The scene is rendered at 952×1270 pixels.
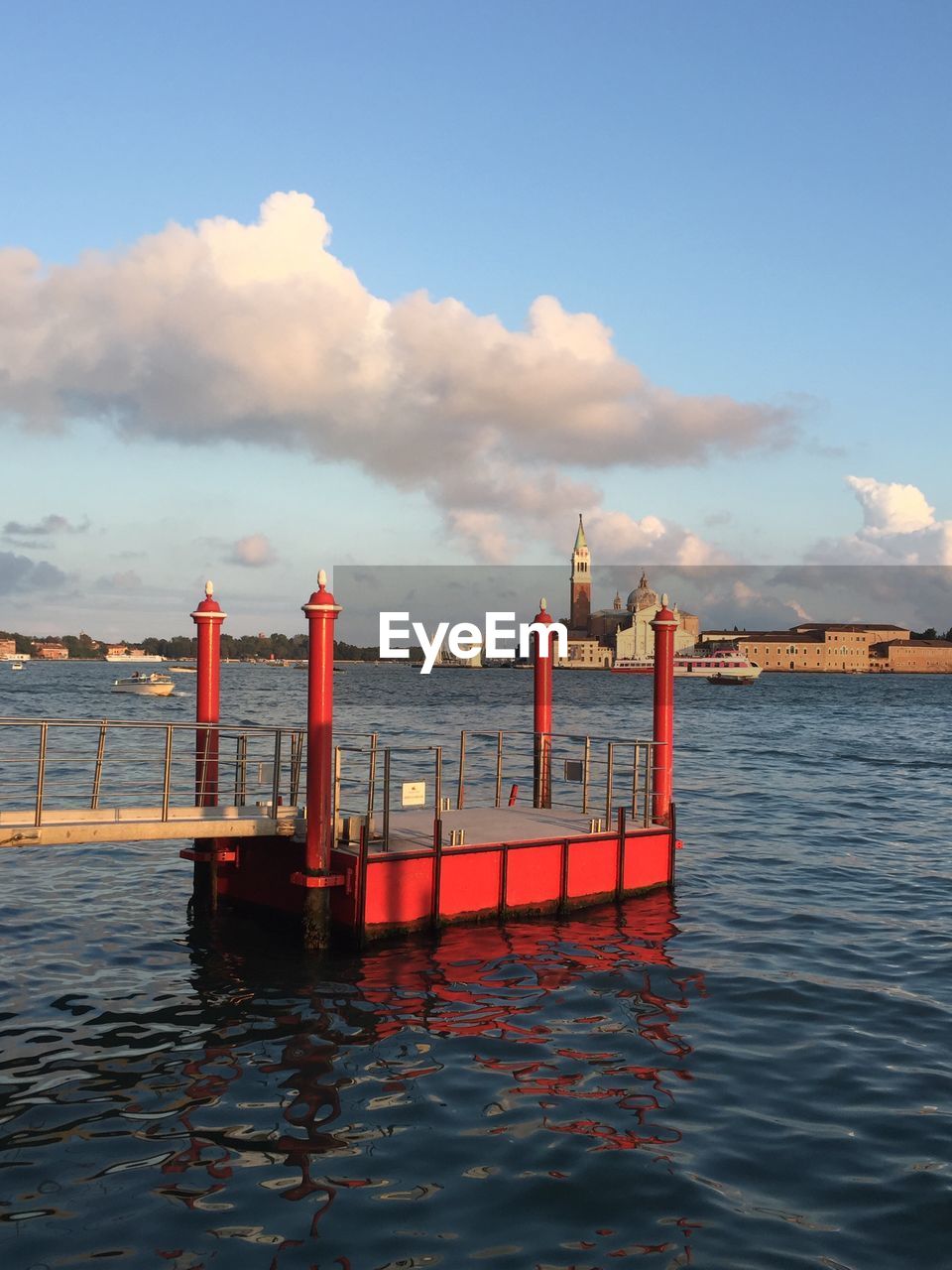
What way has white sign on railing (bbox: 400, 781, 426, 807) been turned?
toward the camera

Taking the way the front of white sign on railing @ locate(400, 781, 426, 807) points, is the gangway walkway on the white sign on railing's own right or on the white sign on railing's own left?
on the white sign on railing's own right
